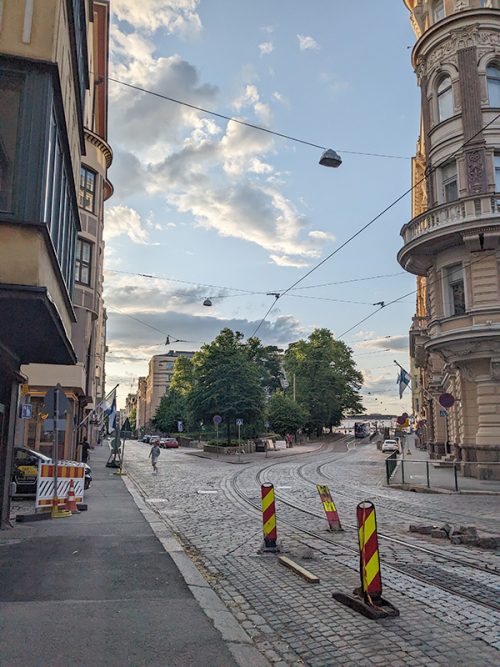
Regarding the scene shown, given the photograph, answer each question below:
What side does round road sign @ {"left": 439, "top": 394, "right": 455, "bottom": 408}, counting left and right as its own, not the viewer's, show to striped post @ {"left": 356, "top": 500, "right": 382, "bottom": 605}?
front

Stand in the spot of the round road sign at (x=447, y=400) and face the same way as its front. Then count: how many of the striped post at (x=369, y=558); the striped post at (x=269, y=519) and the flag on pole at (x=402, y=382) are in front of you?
2

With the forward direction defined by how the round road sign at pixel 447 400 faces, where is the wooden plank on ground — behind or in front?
in front

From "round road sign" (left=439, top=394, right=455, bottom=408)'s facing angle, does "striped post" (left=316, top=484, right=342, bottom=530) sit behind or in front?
in front

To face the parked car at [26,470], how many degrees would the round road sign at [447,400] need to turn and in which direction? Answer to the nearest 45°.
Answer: approximately 45° to its right

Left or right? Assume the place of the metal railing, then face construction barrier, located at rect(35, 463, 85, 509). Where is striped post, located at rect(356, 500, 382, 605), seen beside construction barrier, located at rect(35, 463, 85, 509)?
left

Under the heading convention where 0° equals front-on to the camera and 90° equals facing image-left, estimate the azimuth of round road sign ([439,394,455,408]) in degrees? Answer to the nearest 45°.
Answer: approximately 0°

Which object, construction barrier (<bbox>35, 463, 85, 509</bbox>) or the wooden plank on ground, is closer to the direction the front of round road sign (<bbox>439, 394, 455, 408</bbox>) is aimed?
the wooden plank on ground
